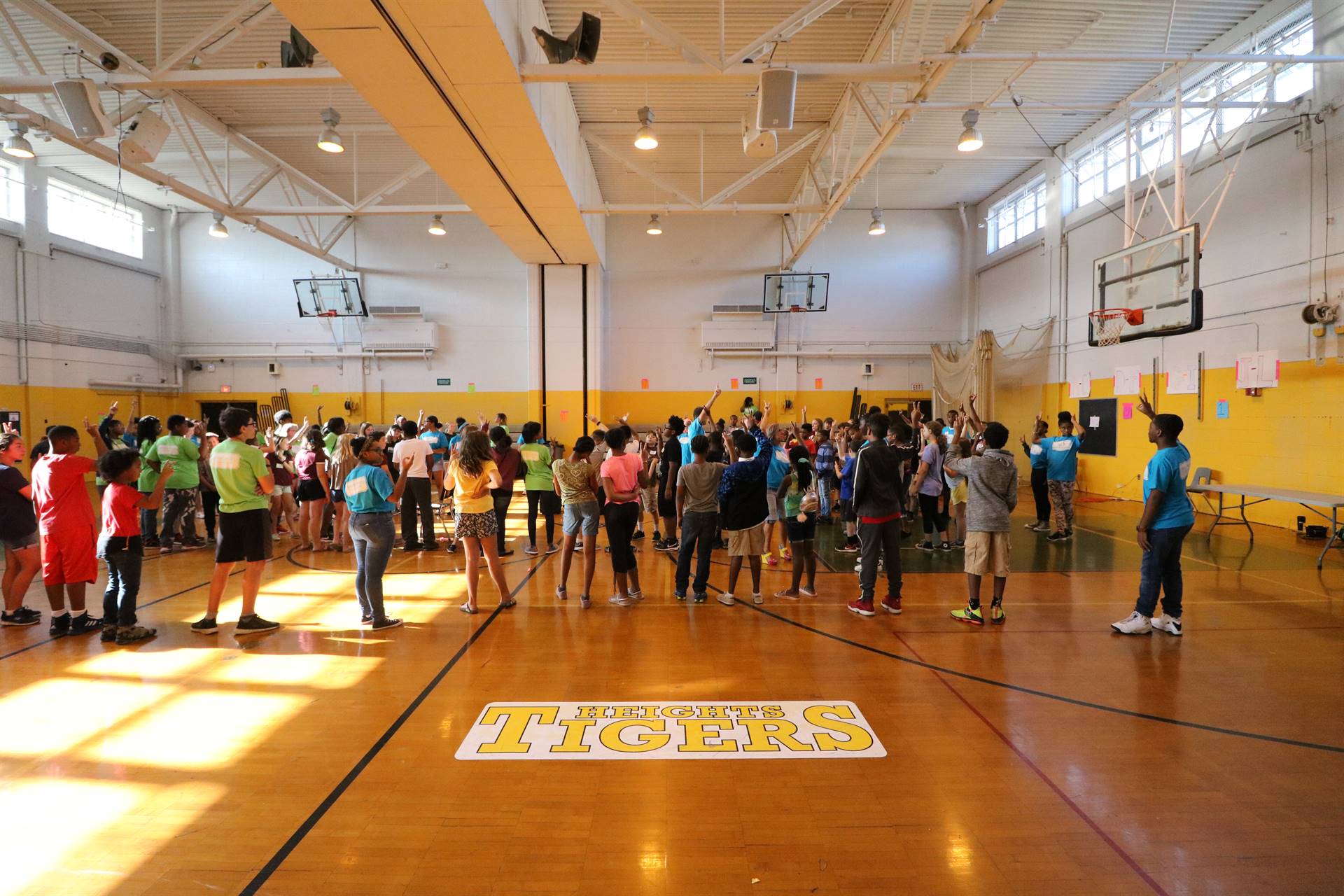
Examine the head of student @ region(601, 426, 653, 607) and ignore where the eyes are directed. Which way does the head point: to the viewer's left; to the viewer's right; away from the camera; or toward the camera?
away from the camera

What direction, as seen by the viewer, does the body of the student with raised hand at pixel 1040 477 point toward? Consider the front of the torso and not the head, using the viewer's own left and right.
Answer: facing to the left of the viewer

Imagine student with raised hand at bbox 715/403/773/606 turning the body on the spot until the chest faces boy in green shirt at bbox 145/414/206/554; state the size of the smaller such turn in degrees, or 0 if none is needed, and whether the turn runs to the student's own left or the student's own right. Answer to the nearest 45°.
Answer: approximately 90° to the student's own left

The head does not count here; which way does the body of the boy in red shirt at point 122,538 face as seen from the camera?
to the viewer's right

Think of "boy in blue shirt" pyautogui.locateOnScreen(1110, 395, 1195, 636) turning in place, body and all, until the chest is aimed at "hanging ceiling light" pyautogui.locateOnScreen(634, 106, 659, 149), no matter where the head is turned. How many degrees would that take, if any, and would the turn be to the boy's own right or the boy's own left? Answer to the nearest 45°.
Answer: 0° — they already face it

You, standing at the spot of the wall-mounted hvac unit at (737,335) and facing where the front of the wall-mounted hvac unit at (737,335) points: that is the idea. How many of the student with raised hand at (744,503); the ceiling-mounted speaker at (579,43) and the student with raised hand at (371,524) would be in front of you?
3

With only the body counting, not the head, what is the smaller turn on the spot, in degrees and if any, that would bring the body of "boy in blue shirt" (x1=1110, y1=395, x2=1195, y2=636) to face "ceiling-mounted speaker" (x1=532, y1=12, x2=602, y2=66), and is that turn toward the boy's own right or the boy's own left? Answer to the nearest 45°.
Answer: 0° — they already face it

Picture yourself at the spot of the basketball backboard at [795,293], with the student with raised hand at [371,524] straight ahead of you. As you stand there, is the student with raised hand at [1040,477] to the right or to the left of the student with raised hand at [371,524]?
left

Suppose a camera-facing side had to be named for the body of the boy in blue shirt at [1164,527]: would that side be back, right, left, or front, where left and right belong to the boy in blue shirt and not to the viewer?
left

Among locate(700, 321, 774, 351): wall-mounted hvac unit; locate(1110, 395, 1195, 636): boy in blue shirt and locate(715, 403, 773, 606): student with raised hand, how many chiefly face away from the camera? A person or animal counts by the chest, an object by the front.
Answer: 1

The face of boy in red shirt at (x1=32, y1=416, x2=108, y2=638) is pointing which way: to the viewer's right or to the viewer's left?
to the viewer's right

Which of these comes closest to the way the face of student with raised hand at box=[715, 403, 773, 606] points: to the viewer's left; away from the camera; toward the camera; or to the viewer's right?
away from the camera

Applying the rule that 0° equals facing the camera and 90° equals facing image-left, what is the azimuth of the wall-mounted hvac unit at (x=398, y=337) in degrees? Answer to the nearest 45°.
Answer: approximately 0°

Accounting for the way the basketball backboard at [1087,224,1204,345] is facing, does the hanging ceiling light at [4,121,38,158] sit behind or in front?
in front
